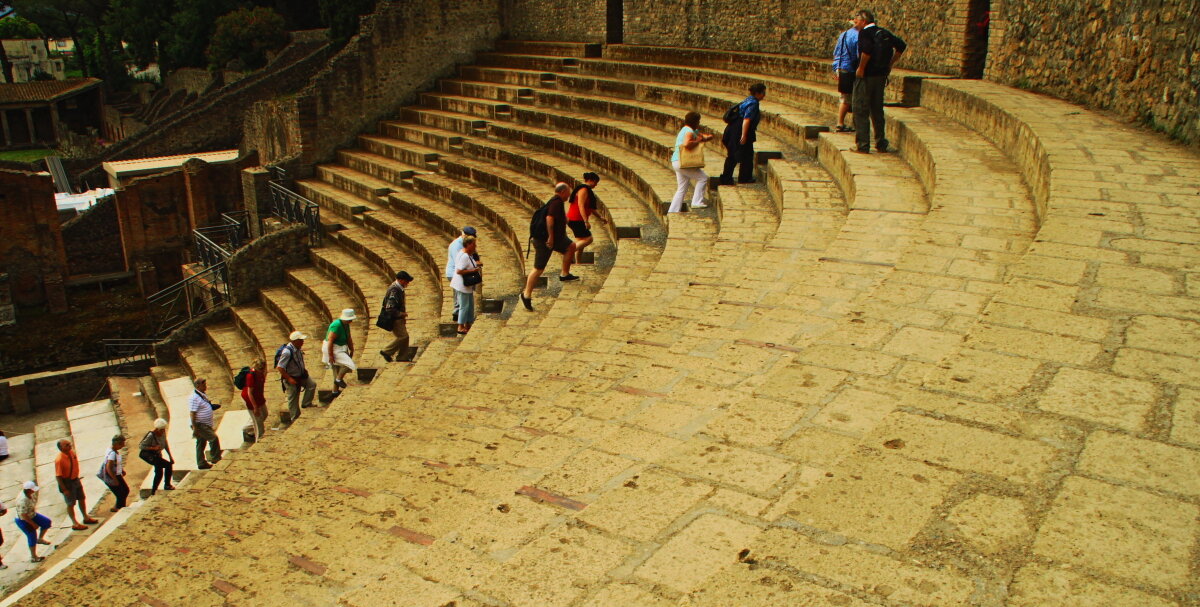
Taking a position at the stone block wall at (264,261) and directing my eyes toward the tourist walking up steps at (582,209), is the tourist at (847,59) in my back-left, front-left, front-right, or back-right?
front-left

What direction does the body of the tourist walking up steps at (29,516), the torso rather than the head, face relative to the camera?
to the viewer's right

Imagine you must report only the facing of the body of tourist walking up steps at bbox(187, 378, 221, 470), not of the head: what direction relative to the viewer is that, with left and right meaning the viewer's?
facing to the right of the viewer

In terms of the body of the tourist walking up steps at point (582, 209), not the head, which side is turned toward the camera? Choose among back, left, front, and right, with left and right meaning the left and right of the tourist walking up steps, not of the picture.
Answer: right

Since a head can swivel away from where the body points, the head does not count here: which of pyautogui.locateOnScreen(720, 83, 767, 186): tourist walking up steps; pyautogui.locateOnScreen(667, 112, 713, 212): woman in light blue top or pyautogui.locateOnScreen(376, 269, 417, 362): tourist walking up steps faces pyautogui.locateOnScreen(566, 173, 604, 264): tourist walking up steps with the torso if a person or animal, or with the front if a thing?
pyautogui.locateOnScreen(376, 269, 417, 362): tourist walking up steps

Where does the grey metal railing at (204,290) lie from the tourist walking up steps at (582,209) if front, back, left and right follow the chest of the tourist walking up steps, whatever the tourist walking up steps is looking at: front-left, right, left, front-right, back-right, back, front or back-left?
back-left

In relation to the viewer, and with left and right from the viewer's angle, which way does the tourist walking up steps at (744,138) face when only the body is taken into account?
facing to the right of the viewer

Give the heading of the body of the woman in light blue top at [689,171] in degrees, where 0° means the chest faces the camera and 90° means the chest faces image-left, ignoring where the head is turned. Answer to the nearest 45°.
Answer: approximately 270°

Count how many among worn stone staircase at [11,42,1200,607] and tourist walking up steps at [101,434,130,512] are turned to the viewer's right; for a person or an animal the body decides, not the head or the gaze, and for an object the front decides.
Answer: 1
